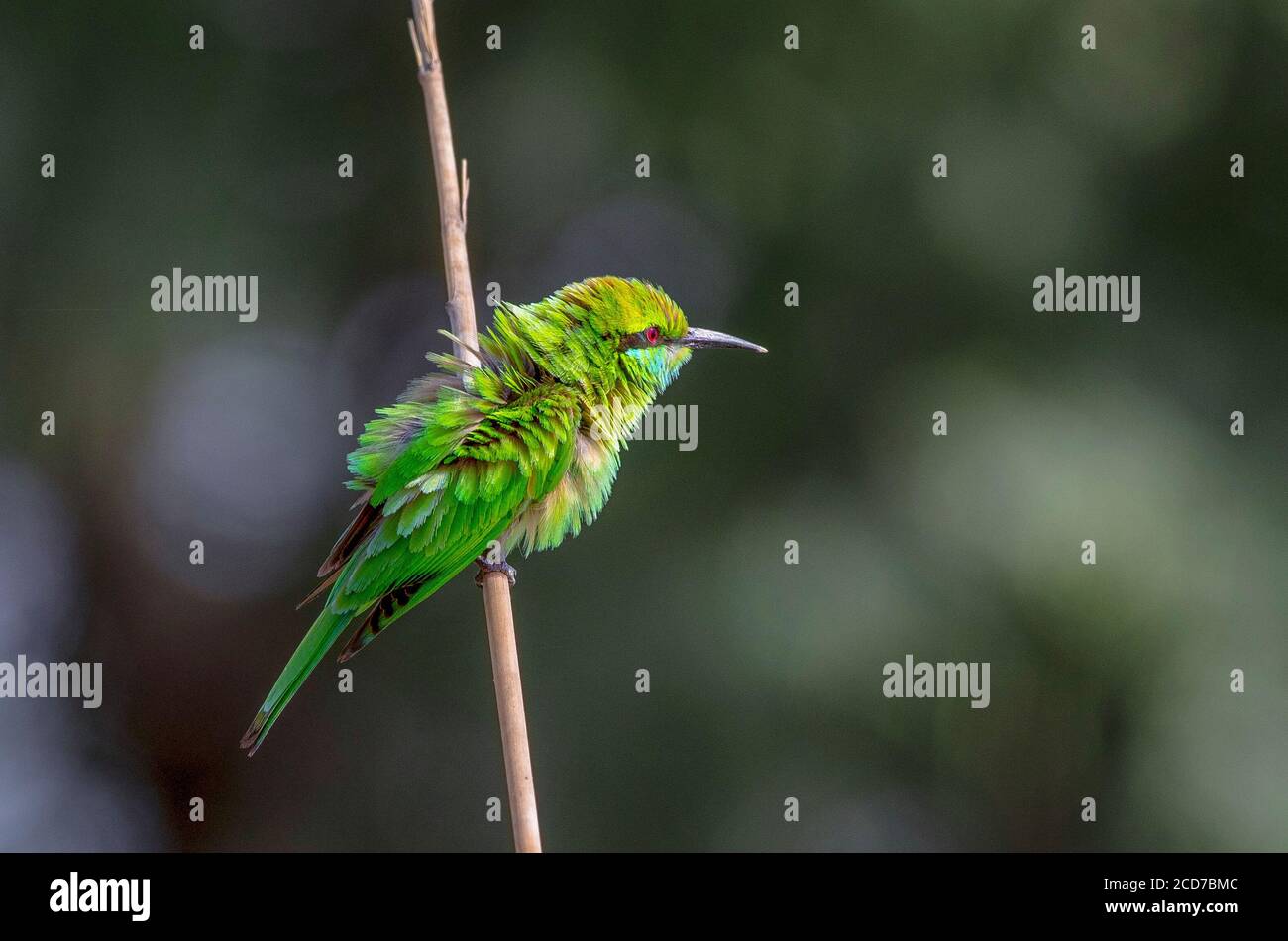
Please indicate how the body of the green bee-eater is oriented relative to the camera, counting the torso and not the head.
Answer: to the viewer's right
